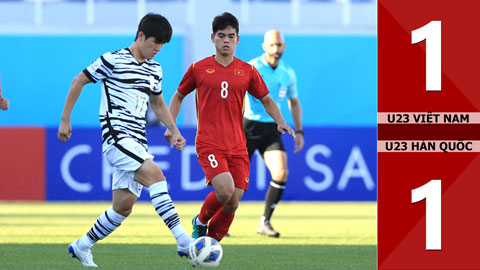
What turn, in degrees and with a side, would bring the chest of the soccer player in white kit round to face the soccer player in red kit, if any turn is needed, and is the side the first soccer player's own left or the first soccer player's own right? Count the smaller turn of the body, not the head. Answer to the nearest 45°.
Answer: approximately 90° to the first soccer player's own left

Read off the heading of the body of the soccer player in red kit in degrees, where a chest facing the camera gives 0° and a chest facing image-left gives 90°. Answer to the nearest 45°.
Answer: approximately 0°

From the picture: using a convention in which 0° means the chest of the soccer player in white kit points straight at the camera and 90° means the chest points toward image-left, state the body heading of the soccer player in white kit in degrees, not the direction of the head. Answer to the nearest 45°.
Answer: approximately 315°

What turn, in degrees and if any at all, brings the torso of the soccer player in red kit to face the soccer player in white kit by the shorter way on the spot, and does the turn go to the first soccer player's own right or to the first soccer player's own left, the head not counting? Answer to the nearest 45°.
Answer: approximately 45° to the first soccer player's own right
